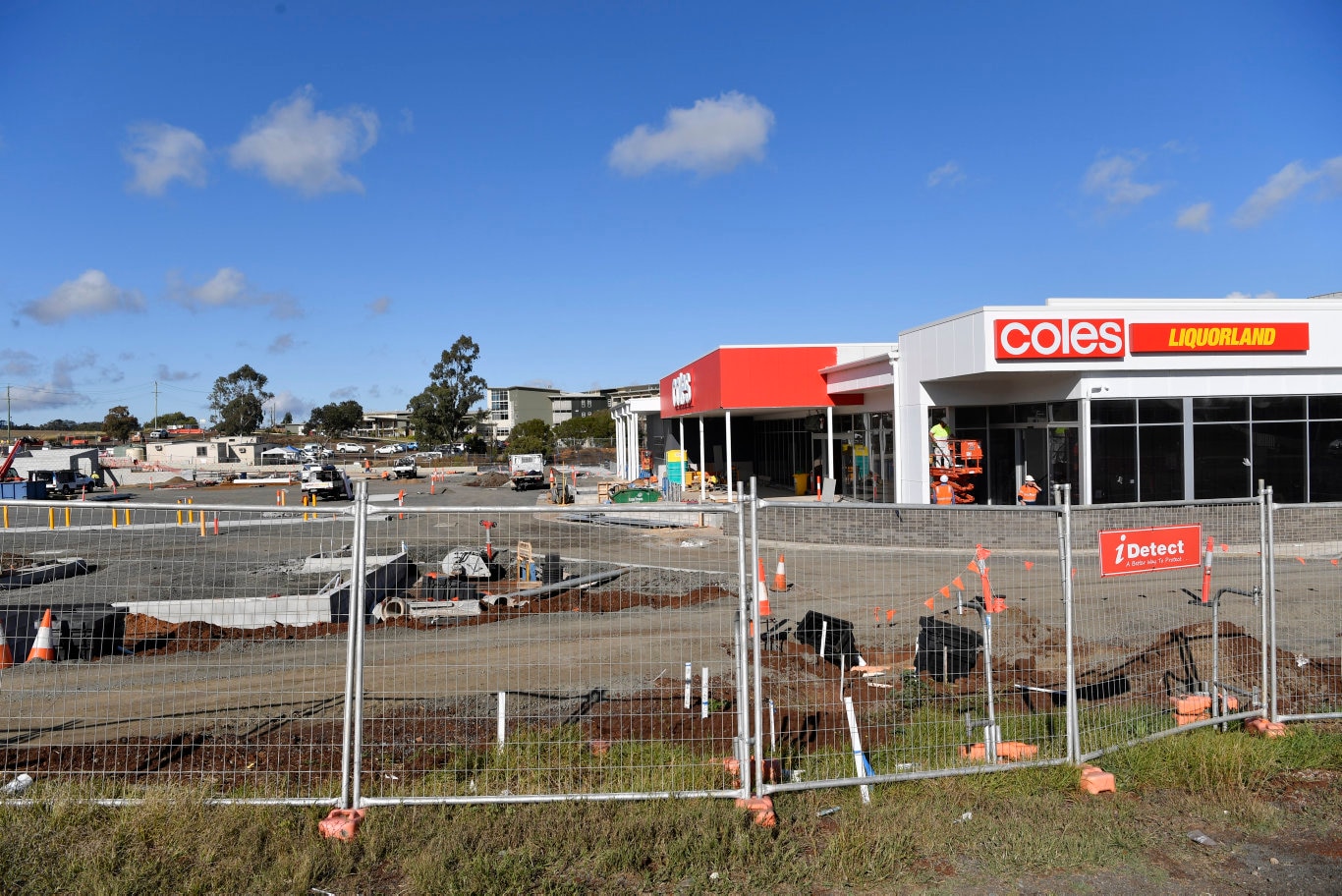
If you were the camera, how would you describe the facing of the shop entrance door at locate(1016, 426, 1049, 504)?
facing the viewer

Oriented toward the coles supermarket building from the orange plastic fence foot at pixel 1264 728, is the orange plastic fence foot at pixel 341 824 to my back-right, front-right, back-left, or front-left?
back-left

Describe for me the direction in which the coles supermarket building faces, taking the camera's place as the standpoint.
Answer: facing the viewer and to the left of the viewer

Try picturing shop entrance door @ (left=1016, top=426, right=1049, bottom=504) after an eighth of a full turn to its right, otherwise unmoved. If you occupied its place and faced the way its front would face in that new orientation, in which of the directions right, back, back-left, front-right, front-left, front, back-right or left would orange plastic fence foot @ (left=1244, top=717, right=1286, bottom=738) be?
front-left

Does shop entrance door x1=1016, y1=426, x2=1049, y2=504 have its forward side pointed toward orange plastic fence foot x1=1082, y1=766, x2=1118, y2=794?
yes

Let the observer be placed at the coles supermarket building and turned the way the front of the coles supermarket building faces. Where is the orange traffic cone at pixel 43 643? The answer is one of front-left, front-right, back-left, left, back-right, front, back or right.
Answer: front

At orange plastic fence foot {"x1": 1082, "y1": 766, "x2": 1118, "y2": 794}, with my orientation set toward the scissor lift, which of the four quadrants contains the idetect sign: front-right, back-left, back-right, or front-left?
front-right

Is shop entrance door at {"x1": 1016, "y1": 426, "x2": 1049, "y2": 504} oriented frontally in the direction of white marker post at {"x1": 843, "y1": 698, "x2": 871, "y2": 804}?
yes

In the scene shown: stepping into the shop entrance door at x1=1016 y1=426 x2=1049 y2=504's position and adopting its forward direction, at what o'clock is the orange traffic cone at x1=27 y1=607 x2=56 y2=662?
The orange traffic cone is roughly at 1 o'clock from the shop entrance door.

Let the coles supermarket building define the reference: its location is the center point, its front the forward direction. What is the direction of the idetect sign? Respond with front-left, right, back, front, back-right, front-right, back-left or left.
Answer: front-left

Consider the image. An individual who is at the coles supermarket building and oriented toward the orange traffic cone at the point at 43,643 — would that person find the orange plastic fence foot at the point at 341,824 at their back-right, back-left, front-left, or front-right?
front-left

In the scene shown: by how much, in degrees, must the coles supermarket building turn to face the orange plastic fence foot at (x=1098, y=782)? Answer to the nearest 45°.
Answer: approximately 45° to its left

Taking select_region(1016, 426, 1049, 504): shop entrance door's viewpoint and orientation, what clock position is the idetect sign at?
The idetect sign is roughly at 12 o'clock from the shop entrance door.

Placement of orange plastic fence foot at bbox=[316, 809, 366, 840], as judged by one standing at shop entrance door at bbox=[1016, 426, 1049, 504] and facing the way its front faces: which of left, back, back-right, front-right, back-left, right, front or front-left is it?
front

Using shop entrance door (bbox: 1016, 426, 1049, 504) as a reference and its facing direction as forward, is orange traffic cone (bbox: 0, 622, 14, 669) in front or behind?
in front
